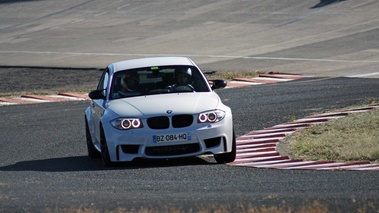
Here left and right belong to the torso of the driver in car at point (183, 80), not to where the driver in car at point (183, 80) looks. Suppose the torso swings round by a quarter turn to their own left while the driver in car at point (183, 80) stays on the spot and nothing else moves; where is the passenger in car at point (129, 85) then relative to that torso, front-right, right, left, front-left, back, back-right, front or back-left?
back

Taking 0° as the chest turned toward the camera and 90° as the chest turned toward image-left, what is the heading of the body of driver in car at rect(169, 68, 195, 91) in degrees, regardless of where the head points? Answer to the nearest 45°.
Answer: approximately 0°

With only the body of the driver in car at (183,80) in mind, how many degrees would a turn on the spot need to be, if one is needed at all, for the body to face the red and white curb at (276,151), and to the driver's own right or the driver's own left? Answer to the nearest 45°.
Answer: approximately 90° to the driver's own left

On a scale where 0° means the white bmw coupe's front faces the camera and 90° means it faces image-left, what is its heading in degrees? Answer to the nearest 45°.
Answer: approximately 0°
